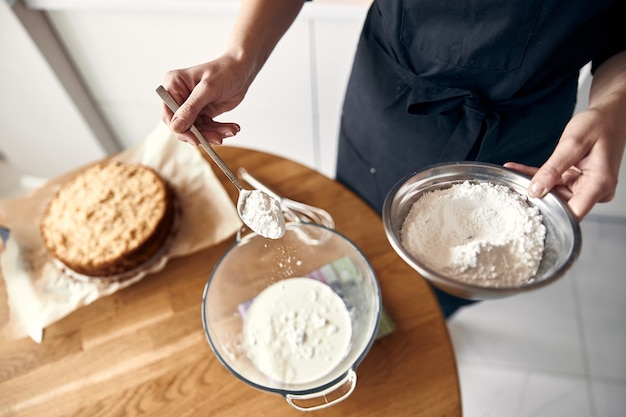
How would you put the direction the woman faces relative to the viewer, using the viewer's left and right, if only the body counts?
facing the viewer

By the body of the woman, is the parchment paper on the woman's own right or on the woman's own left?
on the woman's own right

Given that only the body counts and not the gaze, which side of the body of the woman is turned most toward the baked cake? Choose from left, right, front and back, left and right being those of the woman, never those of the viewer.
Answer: right
